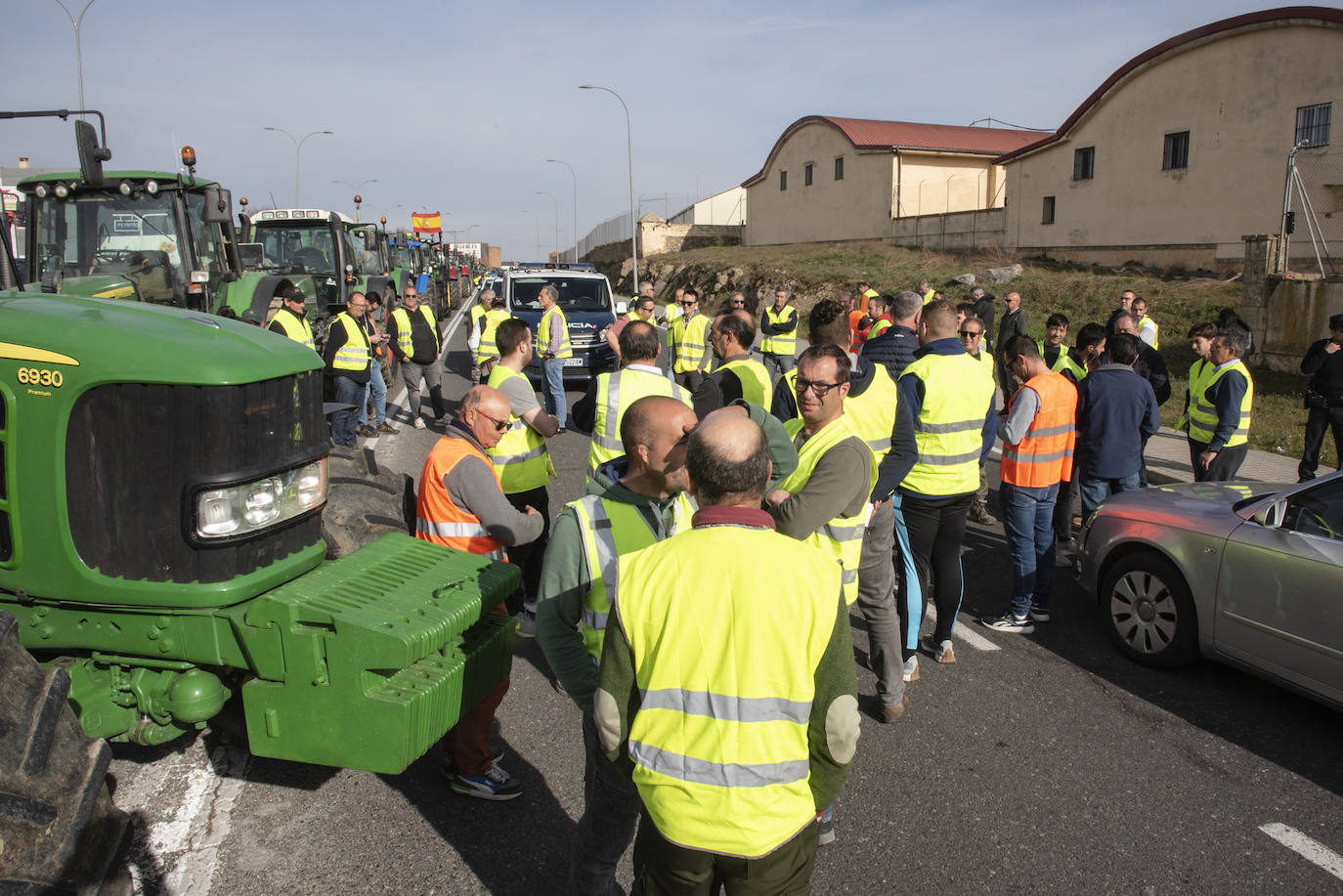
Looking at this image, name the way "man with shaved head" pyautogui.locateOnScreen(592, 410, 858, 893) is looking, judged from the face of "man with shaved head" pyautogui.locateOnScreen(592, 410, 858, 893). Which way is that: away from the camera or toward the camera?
away from the camera

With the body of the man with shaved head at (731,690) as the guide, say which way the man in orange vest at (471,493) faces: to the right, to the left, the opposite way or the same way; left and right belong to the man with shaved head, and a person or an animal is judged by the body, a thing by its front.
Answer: to the right

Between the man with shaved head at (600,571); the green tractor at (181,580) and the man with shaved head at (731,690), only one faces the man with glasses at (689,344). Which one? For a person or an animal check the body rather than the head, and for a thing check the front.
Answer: the man with shaved head at (731,690)

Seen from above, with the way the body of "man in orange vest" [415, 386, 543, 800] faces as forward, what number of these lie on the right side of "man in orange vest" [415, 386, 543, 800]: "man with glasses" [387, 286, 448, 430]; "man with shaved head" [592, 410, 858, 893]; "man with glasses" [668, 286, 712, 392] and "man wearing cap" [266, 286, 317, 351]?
1

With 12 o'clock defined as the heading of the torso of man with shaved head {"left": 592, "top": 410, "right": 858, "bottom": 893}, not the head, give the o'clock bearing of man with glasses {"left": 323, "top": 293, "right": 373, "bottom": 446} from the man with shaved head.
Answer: The man with glasses is roughly at 11 o'clock from the man with shaved head.

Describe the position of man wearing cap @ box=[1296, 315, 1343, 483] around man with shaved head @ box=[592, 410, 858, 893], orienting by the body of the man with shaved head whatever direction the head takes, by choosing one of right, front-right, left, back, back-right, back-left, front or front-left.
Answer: front-right

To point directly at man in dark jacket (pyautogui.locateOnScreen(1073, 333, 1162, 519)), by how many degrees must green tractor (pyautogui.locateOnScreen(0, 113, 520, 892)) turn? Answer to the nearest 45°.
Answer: approximately 45° to its left

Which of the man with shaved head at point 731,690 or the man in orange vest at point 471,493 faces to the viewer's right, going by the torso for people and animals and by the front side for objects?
the man in orange vest

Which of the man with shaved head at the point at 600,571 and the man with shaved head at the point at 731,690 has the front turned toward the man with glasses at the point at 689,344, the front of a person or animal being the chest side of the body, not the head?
the man with shaved head at the point at 731,690

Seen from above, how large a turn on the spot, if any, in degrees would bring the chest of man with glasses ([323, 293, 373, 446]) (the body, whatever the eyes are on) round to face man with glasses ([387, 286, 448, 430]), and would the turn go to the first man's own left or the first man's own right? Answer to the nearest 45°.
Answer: approximately 90° to the first man's own left

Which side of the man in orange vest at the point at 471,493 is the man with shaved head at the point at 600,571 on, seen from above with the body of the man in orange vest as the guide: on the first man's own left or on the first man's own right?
on the first man's own right

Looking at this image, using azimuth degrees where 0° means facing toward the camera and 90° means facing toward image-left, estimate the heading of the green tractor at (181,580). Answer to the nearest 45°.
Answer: approximately 315°

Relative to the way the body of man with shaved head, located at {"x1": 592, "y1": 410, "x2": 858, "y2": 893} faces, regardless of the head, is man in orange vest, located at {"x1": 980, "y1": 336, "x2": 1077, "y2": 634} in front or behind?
in front

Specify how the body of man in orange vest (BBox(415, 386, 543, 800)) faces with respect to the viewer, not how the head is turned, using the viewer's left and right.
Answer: facing to the right of the viewer
